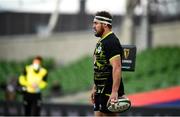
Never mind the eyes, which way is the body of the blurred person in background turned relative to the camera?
toward the camera
